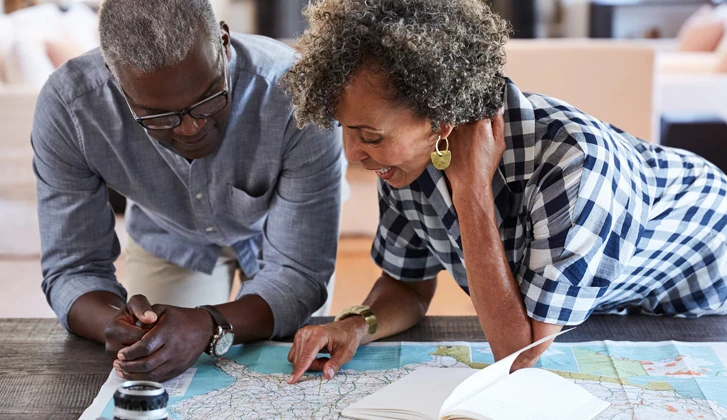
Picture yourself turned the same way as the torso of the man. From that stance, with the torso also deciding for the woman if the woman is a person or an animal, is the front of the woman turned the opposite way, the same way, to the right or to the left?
to the right

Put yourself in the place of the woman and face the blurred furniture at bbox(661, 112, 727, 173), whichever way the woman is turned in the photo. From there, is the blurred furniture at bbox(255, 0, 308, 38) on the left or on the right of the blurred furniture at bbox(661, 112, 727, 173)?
left

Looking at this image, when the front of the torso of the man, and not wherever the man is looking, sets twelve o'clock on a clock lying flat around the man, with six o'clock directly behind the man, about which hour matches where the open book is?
The open book is roughly at 11 o'clock from the man.

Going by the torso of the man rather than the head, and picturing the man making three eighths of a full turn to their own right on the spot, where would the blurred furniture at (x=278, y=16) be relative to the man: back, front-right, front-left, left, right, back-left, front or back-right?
front-right

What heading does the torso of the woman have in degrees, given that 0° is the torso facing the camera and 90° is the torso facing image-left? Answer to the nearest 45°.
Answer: approximately 45°

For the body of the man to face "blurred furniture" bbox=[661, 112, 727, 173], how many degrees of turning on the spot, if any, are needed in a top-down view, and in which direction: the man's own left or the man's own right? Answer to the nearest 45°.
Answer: approximately 135° to the man's own left

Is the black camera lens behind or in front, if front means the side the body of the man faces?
in front

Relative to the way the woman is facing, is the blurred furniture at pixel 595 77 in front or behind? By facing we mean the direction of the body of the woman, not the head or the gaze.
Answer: behind

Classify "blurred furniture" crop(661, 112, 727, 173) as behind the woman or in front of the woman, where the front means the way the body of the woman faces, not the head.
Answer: behind

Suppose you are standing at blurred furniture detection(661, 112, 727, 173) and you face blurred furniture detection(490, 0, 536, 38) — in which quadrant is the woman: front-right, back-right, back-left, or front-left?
back-left
